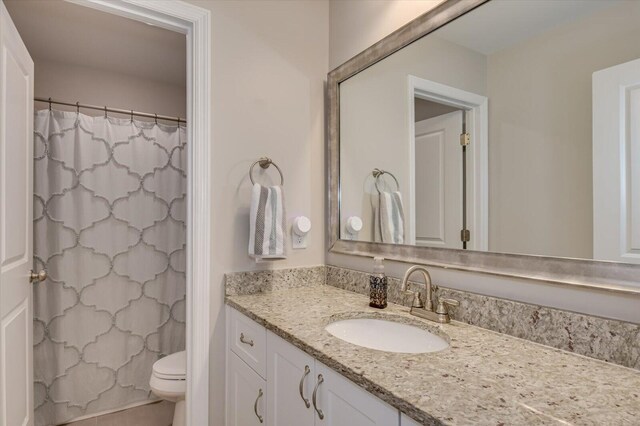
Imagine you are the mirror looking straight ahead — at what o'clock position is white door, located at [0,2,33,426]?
The white door is roughly at 1 o'clock from the mirror.

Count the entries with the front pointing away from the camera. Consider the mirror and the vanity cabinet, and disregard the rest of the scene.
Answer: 0

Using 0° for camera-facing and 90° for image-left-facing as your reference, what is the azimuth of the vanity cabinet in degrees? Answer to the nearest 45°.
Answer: approximately 45°

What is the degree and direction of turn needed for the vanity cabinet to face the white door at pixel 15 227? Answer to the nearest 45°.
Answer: approximately 45° to its right

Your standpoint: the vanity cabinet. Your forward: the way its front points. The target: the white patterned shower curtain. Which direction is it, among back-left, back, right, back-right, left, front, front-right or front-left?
right

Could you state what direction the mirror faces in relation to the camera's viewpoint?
facing the viewer and to the left of the viewer

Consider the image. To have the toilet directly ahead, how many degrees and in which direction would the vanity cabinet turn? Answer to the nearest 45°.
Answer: approximately 90° to its right

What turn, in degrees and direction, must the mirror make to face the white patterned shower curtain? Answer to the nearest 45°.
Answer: approximately 45° to its right

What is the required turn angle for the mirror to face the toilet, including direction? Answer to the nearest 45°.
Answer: approximately 45° to its right
